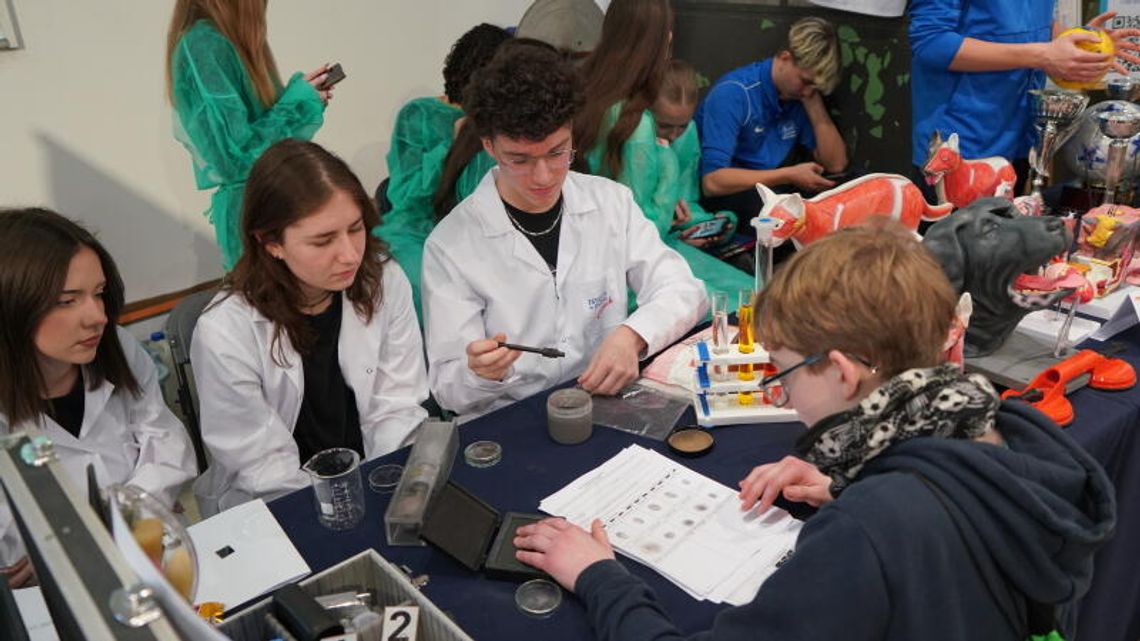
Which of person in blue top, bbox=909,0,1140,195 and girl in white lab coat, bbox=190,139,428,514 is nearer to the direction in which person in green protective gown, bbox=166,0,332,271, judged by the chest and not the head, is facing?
the person in blue top

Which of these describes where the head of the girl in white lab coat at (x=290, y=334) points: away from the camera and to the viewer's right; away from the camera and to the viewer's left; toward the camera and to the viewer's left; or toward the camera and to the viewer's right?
toward the camera and to the viewer's right

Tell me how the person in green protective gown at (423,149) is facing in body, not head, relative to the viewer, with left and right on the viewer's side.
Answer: facing away from the viewer and to the right of the viewer

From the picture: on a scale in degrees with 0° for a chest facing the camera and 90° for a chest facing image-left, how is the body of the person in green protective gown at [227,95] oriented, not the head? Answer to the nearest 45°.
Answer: approximately 270°

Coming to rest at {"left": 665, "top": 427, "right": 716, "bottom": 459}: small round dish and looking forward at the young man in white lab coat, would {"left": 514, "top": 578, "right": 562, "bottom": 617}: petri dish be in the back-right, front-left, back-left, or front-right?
back-left

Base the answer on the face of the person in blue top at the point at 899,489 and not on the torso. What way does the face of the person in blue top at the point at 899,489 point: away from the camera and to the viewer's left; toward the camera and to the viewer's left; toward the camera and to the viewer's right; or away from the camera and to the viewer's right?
away from the camera and to the viewer's left

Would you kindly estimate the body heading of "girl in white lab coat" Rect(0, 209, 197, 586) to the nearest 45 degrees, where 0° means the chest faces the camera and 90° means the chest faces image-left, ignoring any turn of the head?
approximately 315°
